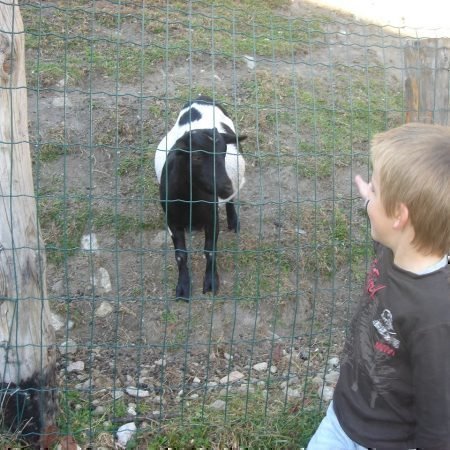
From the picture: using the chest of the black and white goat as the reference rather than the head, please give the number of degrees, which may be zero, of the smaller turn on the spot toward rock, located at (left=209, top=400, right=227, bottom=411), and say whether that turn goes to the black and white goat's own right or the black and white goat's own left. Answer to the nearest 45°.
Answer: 0° — it already faces it

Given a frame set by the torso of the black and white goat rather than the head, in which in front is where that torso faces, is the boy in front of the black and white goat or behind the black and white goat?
in front

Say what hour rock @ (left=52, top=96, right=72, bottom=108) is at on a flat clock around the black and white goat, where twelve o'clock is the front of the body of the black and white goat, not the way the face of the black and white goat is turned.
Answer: The rock is roughly at 5 o'clock from the black and white goat.

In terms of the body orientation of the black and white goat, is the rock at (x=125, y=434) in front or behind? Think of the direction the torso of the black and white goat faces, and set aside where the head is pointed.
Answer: in front

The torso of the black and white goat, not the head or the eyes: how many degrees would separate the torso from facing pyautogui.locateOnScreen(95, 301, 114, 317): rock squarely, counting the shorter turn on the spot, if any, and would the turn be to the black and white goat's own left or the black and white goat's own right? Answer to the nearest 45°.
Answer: approximately 45° to the black and white goat's own right

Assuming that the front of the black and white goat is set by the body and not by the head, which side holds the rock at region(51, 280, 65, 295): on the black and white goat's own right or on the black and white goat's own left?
on the black and white goat's own right

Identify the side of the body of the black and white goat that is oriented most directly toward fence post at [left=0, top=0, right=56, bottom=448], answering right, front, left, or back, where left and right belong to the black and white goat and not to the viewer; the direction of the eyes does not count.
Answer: front

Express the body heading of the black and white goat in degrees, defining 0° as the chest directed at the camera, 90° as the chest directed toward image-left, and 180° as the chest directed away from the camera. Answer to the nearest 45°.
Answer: approximately 0°

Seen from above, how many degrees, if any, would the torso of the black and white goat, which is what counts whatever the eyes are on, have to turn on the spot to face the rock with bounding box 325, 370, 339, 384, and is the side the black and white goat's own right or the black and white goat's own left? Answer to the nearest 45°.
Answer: approximately 45° to the black and white goat's own left

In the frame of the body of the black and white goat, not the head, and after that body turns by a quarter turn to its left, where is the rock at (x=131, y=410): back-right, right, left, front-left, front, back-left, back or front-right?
right

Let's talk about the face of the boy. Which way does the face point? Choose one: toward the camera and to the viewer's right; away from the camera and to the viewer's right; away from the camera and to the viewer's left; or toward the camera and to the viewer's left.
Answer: away from the camera and to the viewer's left
